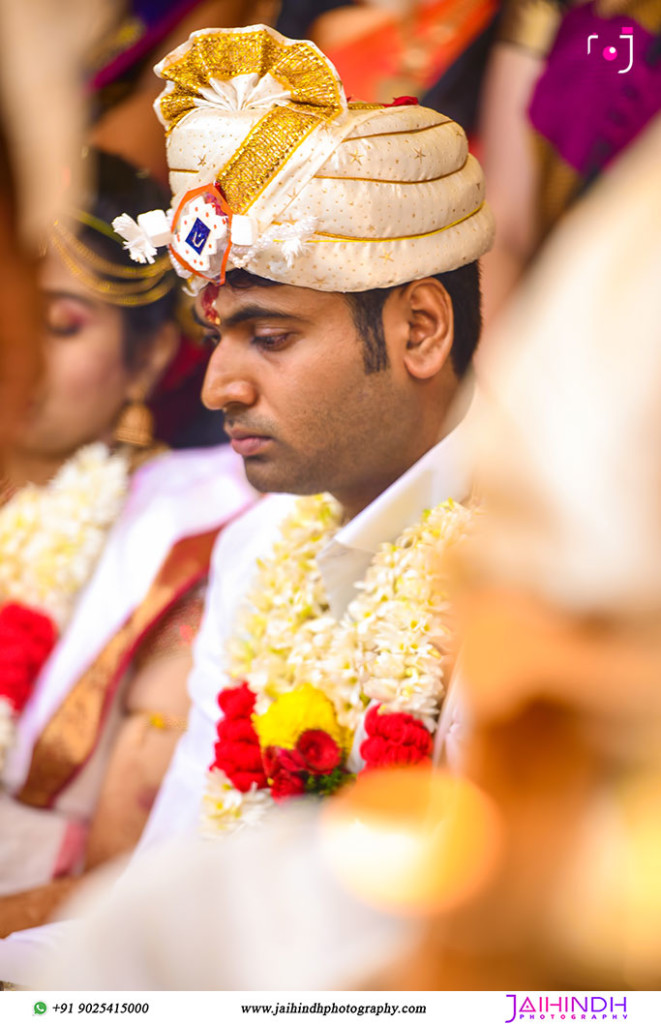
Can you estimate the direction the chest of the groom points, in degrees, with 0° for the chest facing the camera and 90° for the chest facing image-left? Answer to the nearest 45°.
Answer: approximately 45°

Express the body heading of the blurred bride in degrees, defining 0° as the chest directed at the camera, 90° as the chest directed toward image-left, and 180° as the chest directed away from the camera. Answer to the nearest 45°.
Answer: approximately 45°
